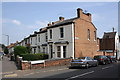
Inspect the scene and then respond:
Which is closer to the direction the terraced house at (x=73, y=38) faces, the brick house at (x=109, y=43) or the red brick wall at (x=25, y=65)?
the red brick wall

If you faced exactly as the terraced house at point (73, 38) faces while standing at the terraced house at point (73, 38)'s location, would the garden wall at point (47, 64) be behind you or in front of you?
in front

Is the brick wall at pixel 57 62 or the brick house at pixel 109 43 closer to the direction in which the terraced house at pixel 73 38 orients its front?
the brick wall

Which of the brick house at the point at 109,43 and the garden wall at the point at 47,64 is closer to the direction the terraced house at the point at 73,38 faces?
the garden wall

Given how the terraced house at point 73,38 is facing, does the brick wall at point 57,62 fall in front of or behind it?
in front
